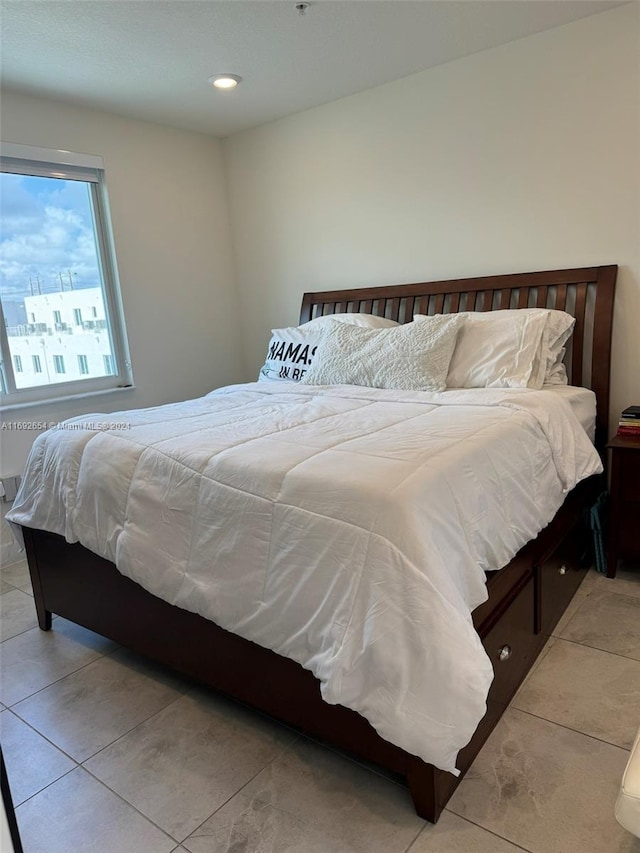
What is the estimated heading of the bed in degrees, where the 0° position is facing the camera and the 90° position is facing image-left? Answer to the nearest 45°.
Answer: approximately 45°

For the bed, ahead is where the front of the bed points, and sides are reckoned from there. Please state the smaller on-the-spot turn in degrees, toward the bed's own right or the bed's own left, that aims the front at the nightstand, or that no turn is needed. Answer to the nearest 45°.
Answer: approximately 180°
